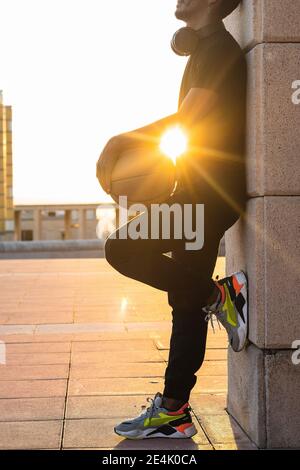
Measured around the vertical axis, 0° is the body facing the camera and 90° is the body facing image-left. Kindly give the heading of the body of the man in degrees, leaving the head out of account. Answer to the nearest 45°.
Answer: approximately 90°

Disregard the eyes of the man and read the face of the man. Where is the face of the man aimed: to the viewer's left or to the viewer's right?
to the viewer's left
